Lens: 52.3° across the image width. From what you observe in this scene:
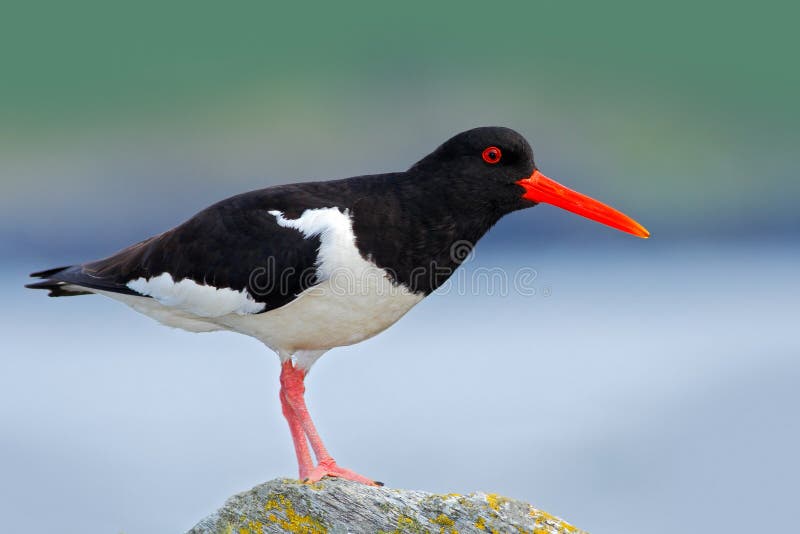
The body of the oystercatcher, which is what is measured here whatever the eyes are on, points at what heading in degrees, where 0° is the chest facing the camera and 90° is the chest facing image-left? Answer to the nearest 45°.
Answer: approximately 270°
